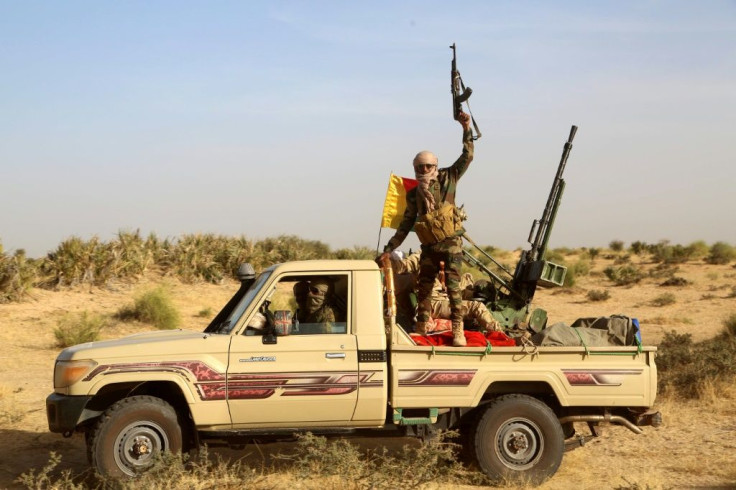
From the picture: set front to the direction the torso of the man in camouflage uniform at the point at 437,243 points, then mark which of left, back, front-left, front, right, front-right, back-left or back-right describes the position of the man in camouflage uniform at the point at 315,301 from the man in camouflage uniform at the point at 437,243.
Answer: front-right

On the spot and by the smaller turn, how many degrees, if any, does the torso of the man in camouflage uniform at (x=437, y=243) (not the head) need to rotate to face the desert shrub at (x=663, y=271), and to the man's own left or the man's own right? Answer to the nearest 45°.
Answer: approximately 180°

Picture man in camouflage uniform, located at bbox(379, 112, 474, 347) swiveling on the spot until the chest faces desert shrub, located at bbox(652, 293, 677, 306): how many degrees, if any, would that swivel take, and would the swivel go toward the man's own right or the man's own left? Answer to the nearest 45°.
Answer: approximately 180°

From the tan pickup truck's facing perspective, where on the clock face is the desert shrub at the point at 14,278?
The desert shrub is roughly at 2 o'clock from the tan pickup truck.

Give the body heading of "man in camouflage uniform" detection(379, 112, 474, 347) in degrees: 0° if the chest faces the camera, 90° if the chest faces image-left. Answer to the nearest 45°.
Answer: approximately 0°

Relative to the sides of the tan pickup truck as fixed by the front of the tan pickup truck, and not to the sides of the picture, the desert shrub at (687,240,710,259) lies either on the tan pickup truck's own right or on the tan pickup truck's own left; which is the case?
on the tan pickup truck's own right

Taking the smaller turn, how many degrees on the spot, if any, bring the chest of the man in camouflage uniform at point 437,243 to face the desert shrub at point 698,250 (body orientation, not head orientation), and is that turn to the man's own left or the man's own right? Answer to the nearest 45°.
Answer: approximately 180°

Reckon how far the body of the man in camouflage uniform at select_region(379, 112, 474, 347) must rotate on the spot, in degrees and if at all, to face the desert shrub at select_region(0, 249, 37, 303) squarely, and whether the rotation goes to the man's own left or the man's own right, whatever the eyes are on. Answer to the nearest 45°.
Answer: approximately 135° to the man's own right

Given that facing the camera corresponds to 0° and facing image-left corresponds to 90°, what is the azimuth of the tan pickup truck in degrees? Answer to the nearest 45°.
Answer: approximately 90°
